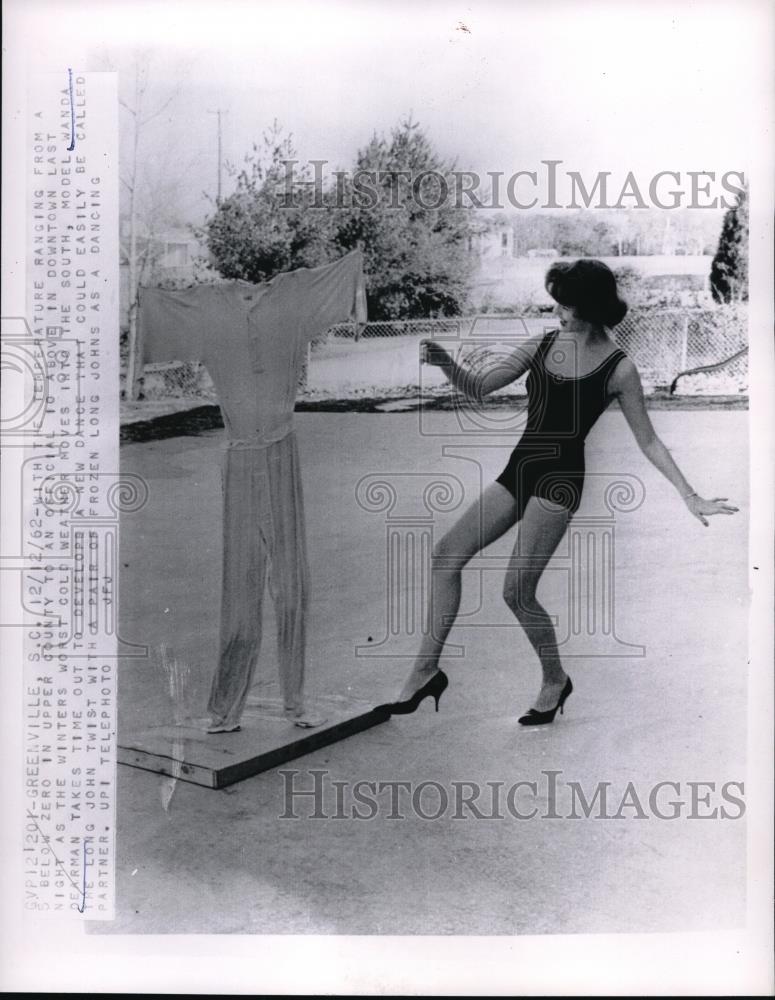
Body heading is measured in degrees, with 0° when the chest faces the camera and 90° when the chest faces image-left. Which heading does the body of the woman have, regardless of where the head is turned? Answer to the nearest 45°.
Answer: approximately 45°
